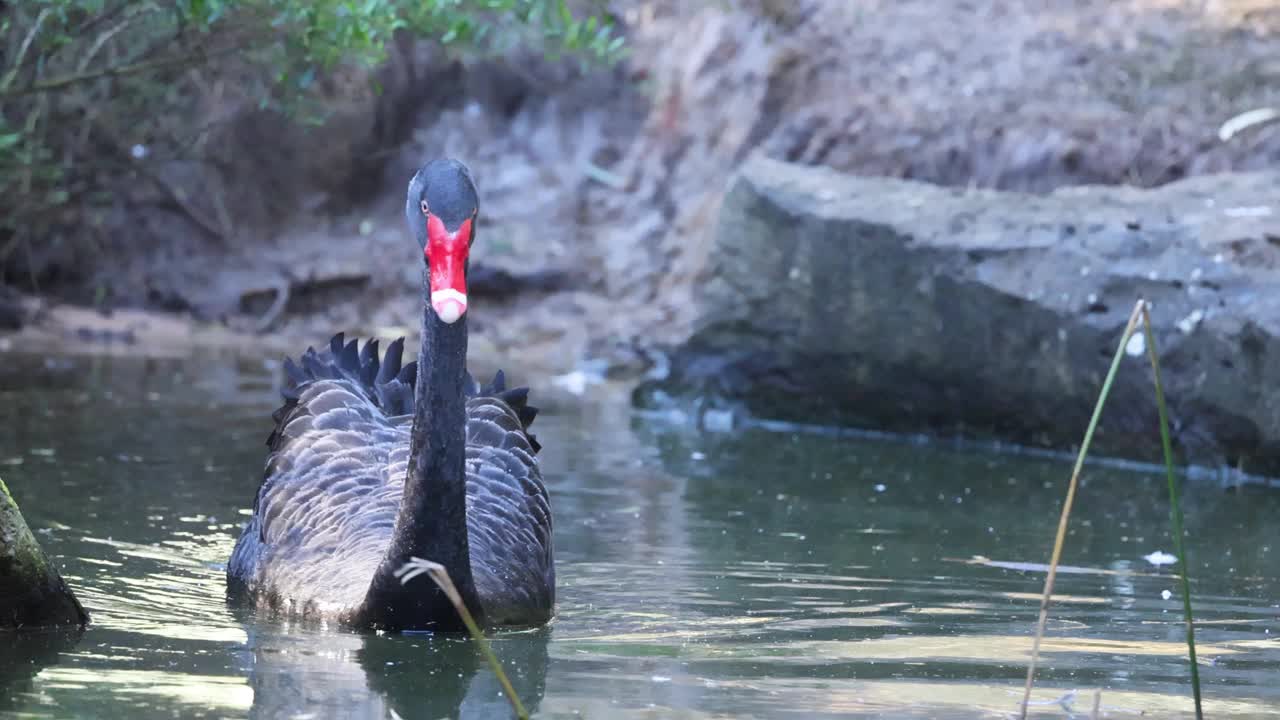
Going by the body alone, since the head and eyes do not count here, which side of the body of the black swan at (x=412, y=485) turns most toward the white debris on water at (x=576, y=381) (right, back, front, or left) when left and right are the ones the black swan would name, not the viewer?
back

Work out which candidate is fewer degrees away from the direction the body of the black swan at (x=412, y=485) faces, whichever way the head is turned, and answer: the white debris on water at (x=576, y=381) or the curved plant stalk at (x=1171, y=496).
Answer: the curved plant stalk

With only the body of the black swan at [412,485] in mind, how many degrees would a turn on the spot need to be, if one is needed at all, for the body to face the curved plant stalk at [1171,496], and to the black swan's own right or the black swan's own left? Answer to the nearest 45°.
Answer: approximately 45° to the black swan's own left

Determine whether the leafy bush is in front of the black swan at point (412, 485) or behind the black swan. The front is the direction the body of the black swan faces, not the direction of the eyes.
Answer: behind

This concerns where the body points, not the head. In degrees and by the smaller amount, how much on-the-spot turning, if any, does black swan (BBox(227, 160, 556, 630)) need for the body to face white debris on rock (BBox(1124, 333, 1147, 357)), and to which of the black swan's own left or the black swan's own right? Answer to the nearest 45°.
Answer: approximately 135° to the black swan's own left

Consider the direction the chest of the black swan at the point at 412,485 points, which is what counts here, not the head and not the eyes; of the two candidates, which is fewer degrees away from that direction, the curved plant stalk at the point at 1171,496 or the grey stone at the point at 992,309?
the curved plant stalk

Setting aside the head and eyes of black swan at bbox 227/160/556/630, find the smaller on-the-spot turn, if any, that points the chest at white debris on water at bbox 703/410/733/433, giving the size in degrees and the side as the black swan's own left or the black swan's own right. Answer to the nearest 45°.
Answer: approximately 180°

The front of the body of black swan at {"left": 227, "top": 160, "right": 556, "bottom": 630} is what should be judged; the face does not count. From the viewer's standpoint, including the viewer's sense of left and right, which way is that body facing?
facing the viewer

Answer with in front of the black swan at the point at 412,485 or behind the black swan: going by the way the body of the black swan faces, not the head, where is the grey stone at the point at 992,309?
behind

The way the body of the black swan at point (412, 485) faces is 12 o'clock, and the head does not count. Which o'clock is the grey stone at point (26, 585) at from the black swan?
The grey stone is roughly at 2 o'clock from the black swan.
